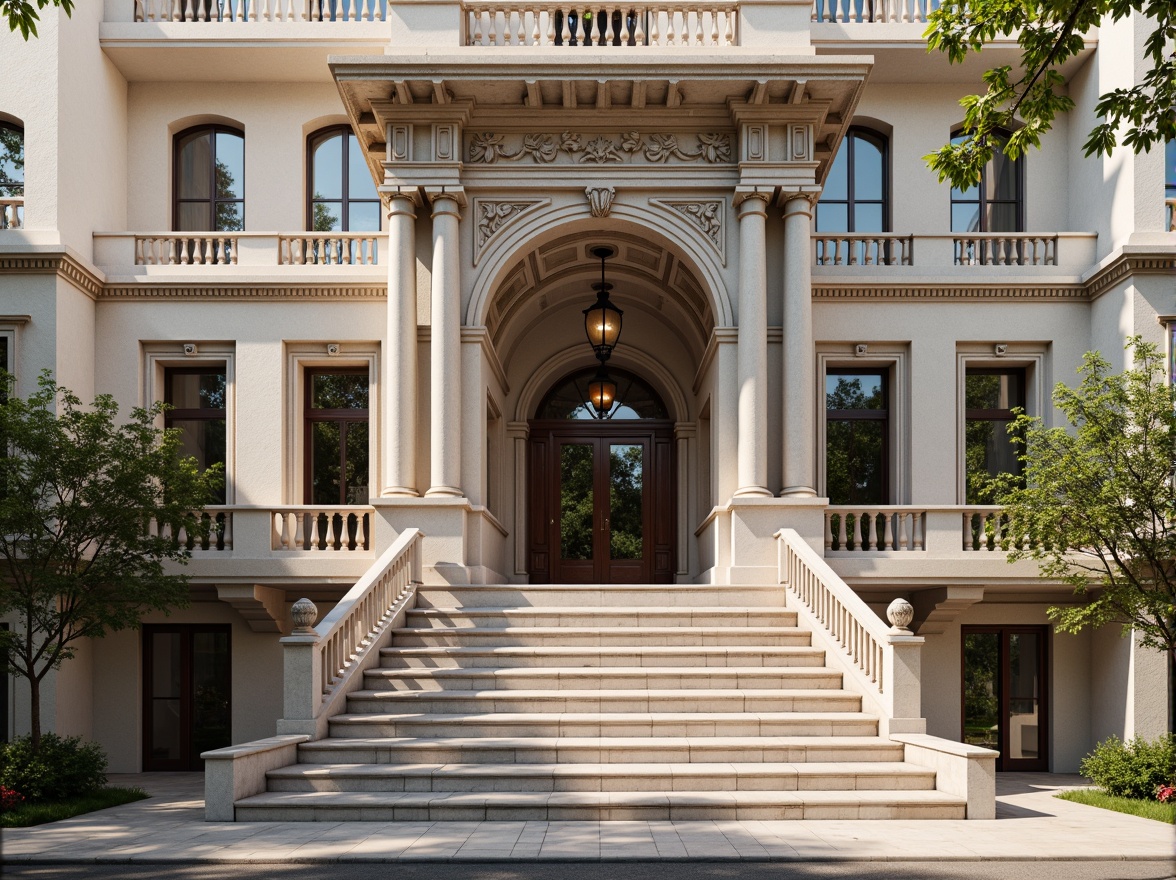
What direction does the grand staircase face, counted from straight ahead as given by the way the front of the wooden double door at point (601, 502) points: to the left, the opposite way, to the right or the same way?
the same way

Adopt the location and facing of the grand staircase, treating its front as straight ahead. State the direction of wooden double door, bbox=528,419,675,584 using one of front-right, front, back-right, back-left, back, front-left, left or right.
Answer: back

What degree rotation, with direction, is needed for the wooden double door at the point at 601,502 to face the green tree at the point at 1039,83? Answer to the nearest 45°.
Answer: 0° — it already faces it

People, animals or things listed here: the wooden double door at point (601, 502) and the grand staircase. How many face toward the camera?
2

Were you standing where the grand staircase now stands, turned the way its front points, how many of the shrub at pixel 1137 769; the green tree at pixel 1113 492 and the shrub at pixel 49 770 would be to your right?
1

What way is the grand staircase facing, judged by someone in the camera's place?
facing the viewer

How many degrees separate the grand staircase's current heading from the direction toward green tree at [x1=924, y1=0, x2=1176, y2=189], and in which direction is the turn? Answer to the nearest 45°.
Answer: approximately 45° to its left

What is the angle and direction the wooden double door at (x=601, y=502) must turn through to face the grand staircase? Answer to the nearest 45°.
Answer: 0° — it already faces it

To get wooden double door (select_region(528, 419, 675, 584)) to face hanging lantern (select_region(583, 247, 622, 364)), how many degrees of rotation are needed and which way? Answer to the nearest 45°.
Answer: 0° — it already faces it

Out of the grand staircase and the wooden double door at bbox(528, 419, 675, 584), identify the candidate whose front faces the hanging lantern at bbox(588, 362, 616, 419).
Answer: the wooden double door

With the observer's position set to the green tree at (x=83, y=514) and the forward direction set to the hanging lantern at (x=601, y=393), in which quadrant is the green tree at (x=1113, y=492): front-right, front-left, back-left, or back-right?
front-right
